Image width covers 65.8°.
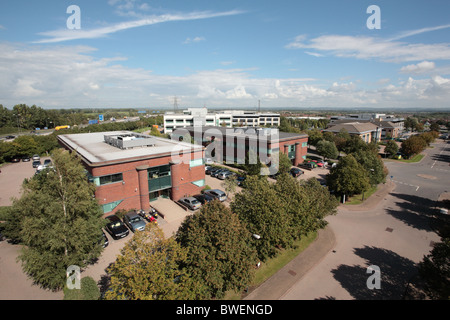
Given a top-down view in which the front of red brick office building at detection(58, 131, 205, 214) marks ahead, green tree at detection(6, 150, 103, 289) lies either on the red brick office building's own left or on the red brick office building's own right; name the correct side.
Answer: on the red brick office building's own right

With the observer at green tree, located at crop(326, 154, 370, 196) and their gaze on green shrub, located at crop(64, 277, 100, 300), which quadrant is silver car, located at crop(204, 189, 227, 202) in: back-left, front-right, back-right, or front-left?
front-right

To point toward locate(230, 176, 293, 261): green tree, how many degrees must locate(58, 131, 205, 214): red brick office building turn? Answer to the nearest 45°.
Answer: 0° — it already faces it

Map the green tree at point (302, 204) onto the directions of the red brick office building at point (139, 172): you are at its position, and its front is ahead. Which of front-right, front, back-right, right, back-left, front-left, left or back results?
front

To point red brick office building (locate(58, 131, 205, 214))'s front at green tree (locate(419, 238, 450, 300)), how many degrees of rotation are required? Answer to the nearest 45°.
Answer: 0° — it already faces it

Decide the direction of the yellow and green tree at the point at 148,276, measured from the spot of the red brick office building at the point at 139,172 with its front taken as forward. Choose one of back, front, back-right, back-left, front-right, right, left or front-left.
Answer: front-right

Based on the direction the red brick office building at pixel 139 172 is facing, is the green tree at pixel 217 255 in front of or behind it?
in front

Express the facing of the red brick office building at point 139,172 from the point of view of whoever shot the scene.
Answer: facing the viewer and to the right of the viewer

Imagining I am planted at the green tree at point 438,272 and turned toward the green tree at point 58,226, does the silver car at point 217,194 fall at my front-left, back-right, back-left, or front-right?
front-right

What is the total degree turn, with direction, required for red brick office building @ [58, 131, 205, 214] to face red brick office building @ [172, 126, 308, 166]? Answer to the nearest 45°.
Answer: approximately 90° to its left

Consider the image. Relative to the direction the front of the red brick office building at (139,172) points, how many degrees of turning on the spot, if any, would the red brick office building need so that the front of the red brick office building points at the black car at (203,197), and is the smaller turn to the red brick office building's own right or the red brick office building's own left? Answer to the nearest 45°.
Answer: approximately 45° to the red brick office building's own left

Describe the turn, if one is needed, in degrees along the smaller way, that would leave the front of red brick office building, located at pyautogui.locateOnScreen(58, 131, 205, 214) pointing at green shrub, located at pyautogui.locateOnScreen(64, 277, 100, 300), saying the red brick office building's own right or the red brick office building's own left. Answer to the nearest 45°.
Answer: approximately 45° to the red brick office building's own right
